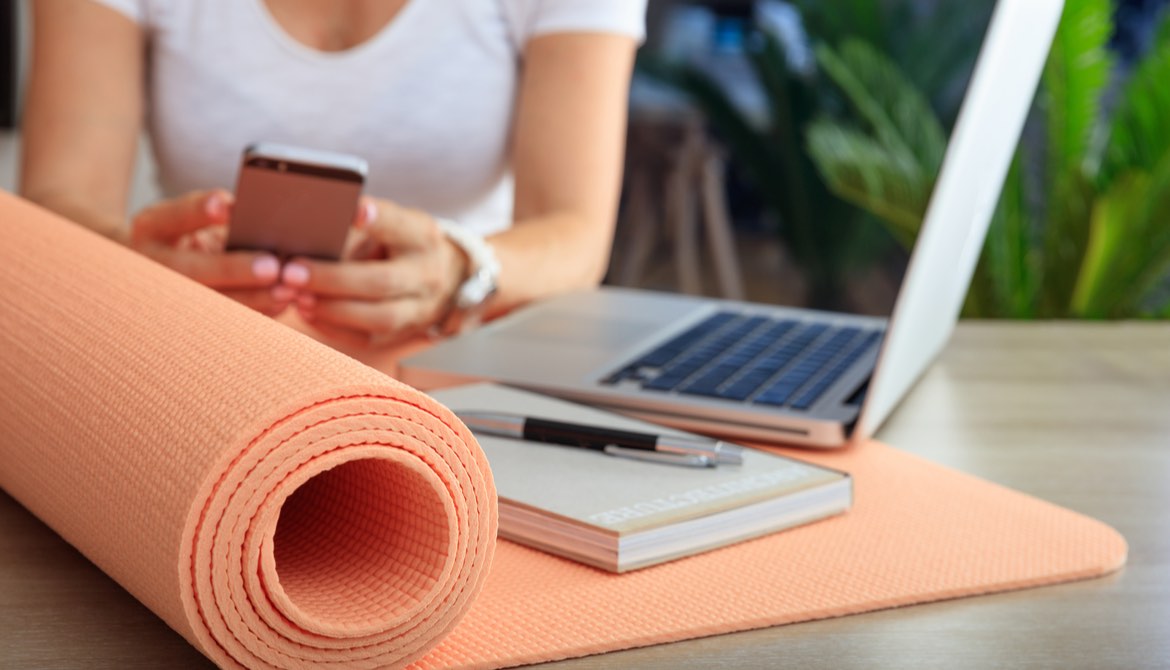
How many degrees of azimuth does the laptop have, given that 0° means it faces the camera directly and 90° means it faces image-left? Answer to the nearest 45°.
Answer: approximately 135°

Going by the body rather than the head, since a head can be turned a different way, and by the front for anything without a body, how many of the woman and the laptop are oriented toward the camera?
1

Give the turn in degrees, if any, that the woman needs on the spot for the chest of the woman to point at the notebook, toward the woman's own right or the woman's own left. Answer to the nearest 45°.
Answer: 0° — they already face it

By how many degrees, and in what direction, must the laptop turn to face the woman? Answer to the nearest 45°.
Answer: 0° — it already faces them

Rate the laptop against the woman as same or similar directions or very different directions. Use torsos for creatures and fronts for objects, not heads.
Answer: very different directions

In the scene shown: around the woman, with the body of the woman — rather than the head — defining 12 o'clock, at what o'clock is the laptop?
The laptop is roughly at 11 o'clock from the woman.

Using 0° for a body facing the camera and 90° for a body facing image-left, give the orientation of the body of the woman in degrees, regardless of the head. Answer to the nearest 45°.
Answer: approximately 0°
